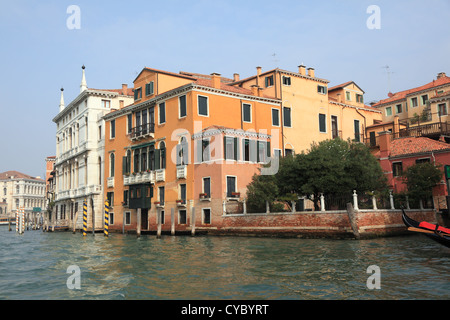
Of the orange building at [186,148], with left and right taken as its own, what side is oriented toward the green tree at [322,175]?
left

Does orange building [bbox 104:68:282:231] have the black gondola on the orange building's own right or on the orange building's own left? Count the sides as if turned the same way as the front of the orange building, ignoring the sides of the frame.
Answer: on the orange building's own left

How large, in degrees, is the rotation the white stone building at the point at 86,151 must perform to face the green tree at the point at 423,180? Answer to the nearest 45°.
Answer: approximately 90° to its left

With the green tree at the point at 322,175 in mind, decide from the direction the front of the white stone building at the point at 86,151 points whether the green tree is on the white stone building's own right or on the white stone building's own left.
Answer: on the white stone building's own left

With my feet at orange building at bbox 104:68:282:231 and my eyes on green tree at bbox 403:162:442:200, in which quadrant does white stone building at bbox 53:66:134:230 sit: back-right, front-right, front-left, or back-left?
back-left

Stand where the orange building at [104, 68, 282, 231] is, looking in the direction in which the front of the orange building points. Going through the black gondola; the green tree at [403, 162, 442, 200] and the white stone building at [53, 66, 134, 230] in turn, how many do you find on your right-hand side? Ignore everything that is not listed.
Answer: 1

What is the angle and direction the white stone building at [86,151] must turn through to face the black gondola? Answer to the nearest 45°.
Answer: approximately 45° to its left

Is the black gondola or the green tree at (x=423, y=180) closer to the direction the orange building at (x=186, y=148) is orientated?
the black gondola
